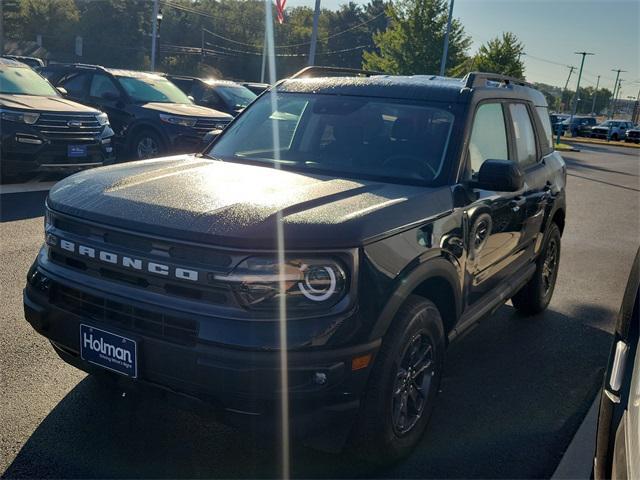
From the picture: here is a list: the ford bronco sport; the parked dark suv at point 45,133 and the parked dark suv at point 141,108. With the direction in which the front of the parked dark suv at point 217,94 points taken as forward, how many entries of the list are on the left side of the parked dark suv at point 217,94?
0

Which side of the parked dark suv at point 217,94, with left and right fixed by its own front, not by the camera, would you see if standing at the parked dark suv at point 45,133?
right

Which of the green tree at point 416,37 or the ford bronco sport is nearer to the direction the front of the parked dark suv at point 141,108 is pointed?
the ford bronco sport

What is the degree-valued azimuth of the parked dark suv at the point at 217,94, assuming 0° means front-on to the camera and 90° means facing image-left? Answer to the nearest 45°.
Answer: approximately 315°

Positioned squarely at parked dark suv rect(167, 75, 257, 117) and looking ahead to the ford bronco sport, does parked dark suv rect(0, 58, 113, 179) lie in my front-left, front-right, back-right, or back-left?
front-right

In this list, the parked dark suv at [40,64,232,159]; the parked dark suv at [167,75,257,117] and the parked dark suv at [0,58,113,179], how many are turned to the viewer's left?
0

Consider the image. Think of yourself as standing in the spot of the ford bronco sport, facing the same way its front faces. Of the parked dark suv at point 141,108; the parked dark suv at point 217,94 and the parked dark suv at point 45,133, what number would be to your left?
0

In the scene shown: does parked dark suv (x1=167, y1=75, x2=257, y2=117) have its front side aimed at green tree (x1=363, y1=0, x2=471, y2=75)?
no

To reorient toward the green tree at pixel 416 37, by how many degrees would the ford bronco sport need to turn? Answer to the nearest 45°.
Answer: approximately 135° to its right

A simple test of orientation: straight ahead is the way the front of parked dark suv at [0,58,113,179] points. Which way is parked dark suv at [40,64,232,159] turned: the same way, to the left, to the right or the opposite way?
the same way

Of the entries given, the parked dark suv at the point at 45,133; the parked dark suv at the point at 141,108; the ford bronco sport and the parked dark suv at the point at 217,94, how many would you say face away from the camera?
0

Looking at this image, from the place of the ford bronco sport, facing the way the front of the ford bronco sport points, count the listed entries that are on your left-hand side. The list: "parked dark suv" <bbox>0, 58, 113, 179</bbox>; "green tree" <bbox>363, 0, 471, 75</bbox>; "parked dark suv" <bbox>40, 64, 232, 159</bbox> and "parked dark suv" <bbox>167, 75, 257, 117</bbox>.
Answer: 0

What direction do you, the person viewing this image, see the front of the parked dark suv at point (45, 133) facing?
facing the viewer and to the right of the viewer

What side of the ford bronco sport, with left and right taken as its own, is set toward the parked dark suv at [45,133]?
right

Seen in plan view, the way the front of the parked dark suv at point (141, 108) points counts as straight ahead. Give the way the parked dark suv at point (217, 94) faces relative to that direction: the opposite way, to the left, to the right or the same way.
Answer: the same way

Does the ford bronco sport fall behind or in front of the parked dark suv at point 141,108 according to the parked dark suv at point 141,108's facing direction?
in front

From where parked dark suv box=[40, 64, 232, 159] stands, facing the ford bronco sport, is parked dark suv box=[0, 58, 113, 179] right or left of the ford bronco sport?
right

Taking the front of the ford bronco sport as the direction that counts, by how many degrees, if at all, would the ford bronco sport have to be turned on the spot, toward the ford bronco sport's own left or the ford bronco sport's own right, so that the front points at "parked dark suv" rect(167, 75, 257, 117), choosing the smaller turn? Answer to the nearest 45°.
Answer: approximately 135° to the ford bronco sport's own right

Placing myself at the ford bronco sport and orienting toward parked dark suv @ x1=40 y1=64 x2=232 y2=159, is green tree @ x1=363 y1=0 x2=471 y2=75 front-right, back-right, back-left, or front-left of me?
front-right

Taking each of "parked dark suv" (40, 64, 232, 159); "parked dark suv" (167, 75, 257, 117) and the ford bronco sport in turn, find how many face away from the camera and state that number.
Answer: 0

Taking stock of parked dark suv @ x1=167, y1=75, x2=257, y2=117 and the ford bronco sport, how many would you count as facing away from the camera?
0
